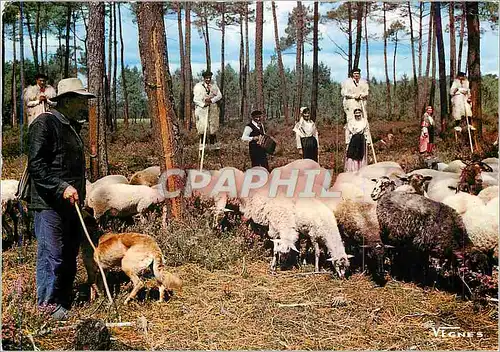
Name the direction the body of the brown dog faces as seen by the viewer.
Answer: to the viewer's left

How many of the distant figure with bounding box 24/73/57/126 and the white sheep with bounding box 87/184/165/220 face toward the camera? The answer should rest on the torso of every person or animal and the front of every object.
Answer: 1

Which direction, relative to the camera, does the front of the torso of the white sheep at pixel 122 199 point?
to the viewer's right

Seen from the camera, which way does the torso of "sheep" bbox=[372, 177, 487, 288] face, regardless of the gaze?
to the viewer's left

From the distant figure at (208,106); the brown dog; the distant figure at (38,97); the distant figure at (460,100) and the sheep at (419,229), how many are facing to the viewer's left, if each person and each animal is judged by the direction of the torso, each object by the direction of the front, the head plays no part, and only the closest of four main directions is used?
2

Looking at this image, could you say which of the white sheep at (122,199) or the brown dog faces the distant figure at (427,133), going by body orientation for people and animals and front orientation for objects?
the white sheep
